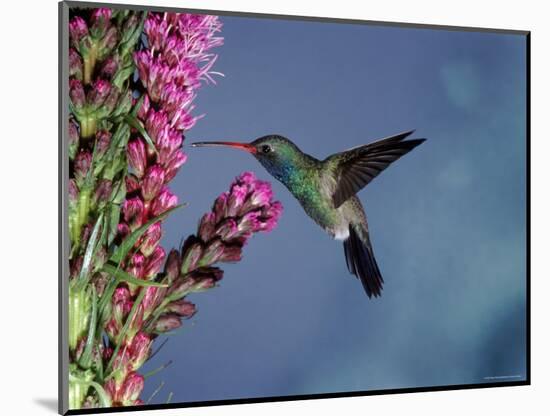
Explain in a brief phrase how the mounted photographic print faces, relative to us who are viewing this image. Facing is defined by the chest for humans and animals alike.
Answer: facing the viewer and to the right of the viewer
